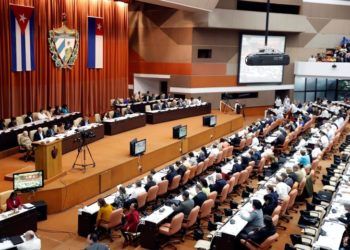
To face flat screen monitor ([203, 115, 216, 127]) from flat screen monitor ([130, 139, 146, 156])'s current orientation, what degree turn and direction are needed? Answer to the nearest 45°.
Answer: approximately 90° to its left

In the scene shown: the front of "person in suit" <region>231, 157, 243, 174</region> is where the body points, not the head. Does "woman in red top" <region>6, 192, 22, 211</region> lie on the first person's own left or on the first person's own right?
on the first person's own left

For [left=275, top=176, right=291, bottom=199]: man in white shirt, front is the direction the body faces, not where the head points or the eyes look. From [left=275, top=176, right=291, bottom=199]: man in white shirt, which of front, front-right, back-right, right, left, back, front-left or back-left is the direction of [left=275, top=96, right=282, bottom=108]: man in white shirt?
front-right

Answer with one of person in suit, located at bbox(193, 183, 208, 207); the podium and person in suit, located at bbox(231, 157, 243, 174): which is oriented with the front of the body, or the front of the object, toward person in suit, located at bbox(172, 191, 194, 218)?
the podium

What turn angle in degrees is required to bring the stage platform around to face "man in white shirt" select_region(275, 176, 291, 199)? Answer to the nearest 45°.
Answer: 0° — it already faces them

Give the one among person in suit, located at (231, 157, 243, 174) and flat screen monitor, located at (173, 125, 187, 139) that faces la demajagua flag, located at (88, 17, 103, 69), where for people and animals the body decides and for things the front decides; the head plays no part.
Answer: the person in suit

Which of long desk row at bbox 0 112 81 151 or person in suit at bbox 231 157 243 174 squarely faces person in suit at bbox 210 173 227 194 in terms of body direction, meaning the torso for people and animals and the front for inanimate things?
the long desk row

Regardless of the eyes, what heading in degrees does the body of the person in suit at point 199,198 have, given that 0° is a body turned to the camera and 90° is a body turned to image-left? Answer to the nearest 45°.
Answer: approximately 135°

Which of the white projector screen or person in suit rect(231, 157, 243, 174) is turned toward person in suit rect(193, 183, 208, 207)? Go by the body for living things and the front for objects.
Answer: the white projector screen

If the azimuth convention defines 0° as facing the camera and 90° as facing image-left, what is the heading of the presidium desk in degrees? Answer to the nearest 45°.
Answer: approximately 315°

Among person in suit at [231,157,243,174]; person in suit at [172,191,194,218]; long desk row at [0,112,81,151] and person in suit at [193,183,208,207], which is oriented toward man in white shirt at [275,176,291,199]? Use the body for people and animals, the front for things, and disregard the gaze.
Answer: the long desk row

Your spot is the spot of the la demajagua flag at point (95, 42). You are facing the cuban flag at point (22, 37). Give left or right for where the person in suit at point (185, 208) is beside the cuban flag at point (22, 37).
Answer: left

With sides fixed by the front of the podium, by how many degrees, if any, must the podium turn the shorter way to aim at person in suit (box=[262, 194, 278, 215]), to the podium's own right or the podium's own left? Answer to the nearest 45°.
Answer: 0° — it already faces them

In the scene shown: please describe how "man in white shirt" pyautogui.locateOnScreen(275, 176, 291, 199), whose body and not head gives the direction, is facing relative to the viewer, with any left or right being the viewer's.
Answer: facing away from the viewer and to the left of the viewer
